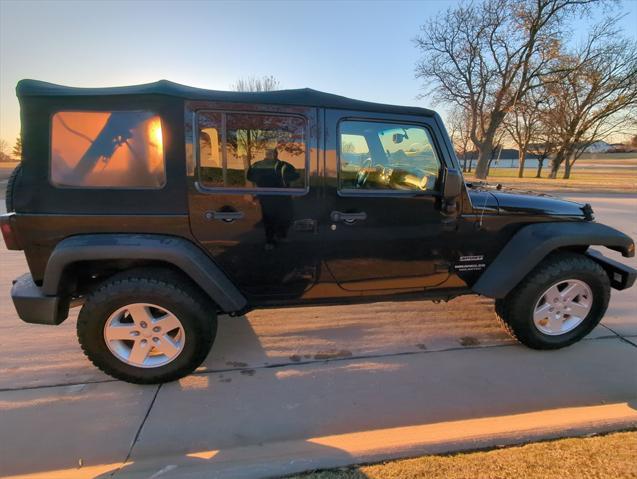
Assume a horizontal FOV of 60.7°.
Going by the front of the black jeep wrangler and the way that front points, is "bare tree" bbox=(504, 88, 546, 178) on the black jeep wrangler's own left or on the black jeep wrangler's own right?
on the black jeep wrangler's own left

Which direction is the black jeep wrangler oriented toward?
to the viewer's right
